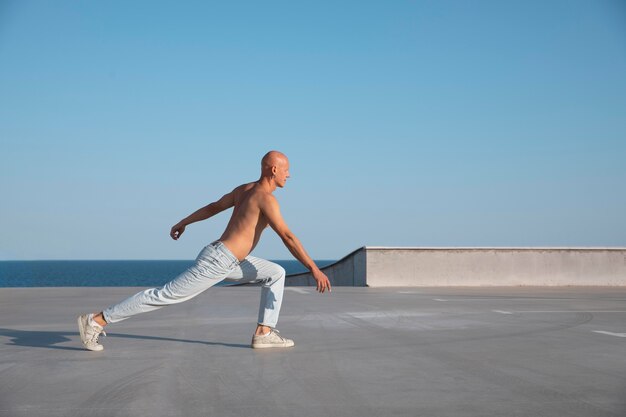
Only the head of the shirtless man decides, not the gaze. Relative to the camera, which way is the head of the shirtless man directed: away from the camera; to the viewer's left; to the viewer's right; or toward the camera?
to the viewer's right

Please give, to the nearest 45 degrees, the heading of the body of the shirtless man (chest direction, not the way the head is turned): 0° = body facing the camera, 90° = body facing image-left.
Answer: approximately 270°
